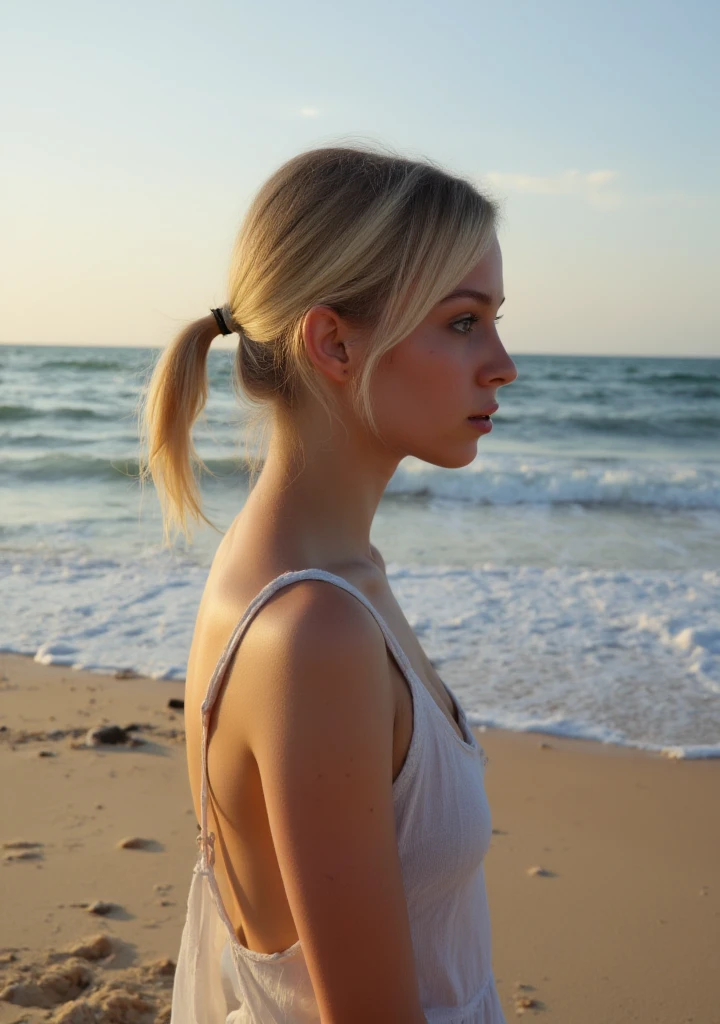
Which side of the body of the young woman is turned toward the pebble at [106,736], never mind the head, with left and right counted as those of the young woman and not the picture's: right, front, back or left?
left

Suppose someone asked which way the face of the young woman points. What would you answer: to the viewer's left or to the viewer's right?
to the viewer's right

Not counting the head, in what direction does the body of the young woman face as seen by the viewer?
to the viewer's right

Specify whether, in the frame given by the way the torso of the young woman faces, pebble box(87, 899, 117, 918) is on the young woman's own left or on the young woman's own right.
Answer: on the young woman's own left

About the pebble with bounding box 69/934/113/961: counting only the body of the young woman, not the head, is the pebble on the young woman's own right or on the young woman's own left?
on the young woman's own left

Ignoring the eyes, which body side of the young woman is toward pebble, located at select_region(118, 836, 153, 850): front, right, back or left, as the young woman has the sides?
left
